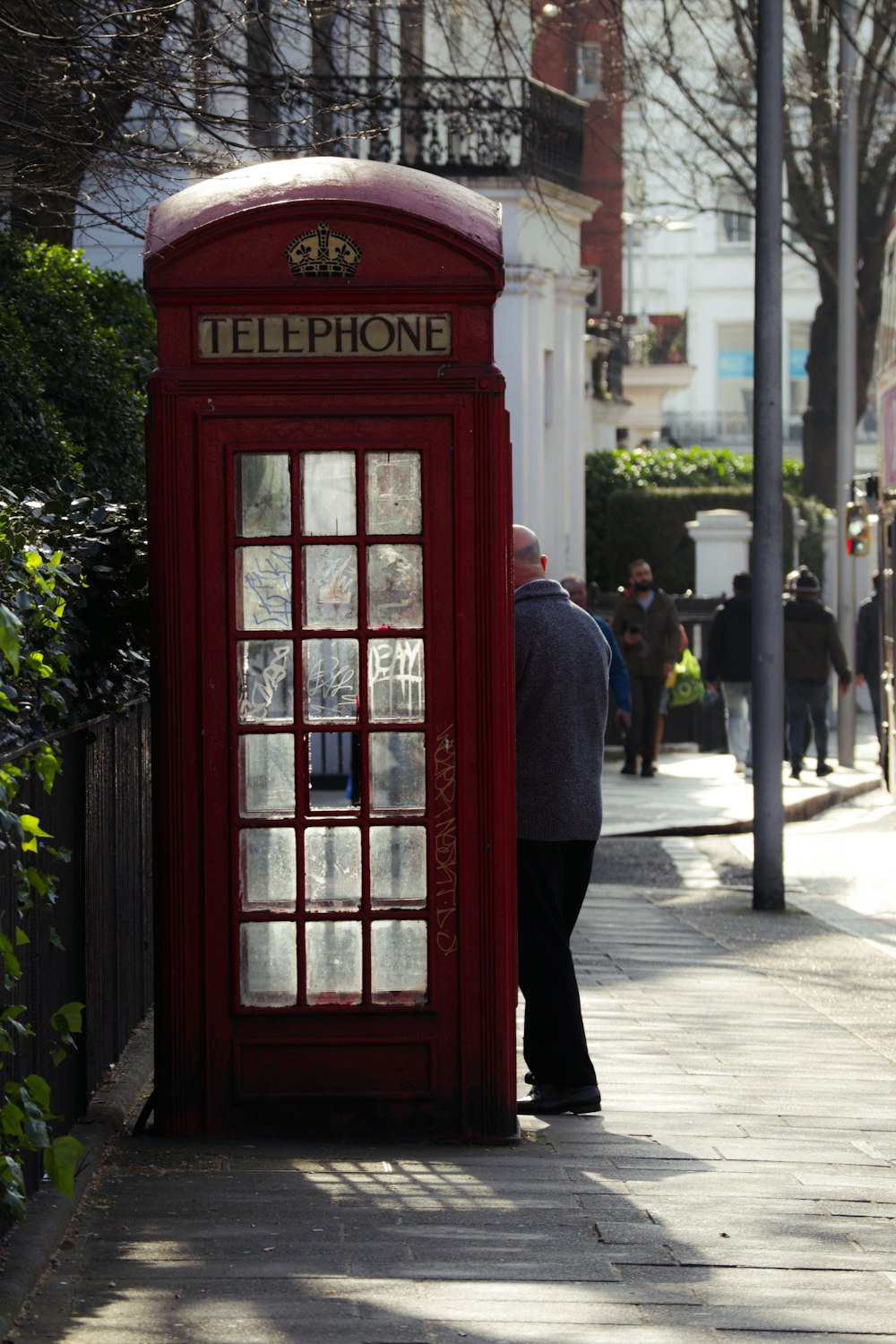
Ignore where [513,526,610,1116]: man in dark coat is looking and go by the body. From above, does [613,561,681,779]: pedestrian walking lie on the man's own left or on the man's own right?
on the man's own right

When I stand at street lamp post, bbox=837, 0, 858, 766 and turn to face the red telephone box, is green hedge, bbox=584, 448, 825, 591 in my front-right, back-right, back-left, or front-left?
back-right

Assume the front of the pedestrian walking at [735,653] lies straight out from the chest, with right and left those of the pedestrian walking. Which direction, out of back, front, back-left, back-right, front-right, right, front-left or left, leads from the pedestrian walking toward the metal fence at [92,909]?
back

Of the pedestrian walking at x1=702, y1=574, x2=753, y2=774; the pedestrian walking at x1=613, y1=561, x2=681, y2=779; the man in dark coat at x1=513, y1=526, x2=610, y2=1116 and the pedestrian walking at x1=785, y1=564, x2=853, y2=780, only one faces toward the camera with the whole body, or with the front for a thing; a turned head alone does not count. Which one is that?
the pedestrian walking at x1=613, y1=561, x2=681, y2=779

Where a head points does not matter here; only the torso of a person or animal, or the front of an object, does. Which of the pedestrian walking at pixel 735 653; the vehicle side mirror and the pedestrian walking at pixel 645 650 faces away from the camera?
the pedestrian walking at pixel 735 653

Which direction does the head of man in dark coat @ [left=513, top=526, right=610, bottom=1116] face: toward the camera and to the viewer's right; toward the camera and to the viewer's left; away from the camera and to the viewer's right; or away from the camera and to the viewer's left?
away from the camera and to the viewer's left

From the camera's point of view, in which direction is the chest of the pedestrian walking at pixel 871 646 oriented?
away from the camera

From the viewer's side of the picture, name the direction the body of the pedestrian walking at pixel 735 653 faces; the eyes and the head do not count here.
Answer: away from the camera

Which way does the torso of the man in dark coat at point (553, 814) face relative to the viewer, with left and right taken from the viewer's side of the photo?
facing away from the viewer and to the left of the viewer
